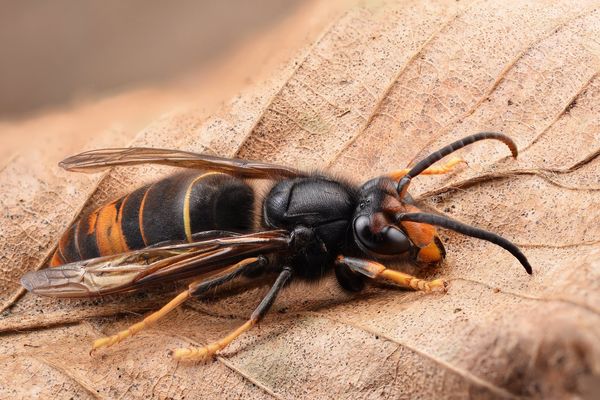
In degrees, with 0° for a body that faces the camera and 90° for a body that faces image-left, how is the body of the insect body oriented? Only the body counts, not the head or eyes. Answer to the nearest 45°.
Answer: approximately 270°
